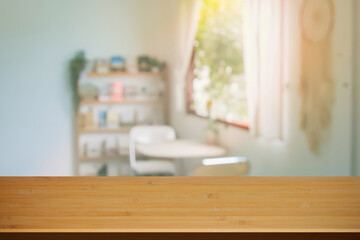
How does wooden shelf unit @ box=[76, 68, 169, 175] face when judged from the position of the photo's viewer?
facing the viewer
